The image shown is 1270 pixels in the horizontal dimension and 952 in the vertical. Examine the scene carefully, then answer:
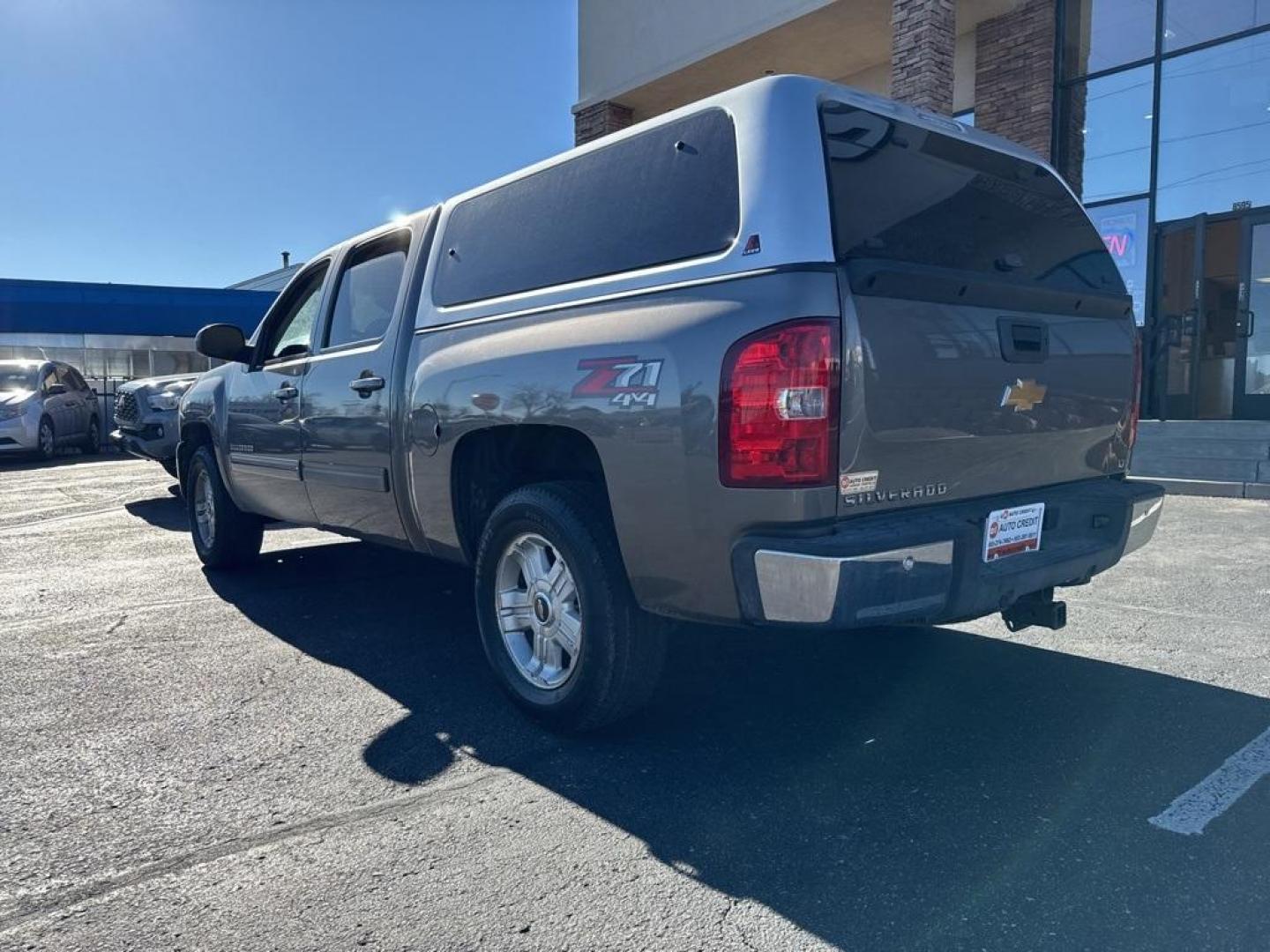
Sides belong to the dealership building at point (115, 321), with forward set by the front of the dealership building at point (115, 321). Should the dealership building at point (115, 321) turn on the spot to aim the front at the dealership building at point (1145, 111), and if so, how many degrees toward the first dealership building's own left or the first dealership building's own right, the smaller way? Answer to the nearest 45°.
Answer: approximately 45° to the first dealership building's own left

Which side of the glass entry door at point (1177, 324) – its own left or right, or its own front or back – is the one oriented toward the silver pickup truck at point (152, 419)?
front

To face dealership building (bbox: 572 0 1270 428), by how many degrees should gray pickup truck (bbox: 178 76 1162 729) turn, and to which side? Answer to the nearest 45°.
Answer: approximately 90° to its right

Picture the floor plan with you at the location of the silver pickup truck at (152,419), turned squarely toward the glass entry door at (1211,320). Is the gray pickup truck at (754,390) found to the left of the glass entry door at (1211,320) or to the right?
right

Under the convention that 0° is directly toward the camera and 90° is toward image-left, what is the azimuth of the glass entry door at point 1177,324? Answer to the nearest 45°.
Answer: approximately 45°

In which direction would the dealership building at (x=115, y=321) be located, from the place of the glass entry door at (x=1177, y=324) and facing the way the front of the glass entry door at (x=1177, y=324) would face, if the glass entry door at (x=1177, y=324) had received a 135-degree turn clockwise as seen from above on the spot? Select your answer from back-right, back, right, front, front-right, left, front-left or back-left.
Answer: left

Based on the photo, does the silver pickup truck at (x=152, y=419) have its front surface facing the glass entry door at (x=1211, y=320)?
no

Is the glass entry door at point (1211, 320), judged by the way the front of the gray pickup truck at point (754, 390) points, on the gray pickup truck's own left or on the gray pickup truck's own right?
on the gray pickup truck's own right

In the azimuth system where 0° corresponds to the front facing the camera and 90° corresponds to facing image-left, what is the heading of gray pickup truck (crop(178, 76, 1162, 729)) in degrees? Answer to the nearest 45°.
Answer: approximately 135°

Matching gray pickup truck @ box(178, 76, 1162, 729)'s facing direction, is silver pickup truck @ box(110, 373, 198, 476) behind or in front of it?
in front

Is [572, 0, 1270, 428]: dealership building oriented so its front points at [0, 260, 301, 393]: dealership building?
no

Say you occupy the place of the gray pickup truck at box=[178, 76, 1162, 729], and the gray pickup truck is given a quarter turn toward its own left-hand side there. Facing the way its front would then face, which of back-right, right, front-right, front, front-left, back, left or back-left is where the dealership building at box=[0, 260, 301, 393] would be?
right

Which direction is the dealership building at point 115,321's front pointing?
toward the camera

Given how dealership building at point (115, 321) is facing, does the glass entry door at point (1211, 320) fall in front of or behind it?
in front

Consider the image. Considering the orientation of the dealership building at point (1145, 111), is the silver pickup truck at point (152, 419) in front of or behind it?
in front

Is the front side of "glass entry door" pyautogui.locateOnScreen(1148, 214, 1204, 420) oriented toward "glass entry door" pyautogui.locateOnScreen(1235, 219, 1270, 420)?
no

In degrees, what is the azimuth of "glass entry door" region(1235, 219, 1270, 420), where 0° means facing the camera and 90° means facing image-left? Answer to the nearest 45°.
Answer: approximately 45°

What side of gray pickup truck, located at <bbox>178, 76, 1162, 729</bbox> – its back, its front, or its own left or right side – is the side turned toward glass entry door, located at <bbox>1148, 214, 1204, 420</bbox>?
right

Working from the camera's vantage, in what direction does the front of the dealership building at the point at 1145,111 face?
facing the viewer and to the left of the viewer
